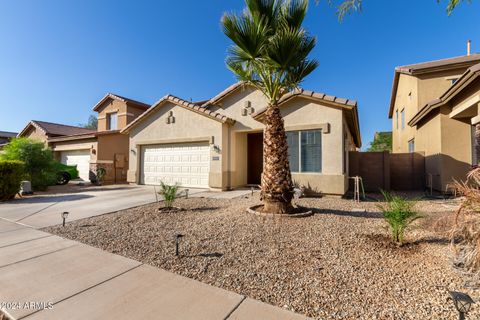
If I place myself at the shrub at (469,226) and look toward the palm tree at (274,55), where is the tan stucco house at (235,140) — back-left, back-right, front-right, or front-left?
front-right

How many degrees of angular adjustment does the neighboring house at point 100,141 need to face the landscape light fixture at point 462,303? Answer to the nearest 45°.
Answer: approximately 45° to its left

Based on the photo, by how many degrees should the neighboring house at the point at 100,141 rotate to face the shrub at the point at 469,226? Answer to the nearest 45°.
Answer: approximately 45° to its left

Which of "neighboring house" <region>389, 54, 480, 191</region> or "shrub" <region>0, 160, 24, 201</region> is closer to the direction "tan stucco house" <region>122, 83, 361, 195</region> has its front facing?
the shrub

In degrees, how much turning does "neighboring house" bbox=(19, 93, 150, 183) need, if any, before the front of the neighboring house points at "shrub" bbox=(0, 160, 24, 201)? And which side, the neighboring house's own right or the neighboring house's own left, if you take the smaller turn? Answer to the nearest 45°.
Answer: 0° — it already faces it

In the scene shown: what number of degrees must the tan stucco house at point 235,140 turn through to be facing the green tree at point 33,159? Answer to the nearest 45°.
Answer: approximately 45° to its right

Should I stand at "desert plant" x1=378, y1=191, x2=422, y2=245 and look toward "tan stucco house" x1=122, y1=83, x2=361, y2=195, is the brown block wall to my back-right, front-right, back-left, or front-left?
front-right

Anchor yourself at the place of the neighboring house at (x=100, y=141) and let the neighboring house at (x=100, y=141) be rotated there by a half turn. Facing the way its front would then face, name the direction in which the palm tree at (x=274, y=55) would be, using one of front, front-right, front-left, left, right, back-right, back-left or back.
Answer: back-right

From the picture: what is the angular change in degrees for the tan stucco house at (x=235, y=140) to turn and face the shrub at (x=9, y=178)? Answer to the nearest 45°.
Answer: approximately 45° to its right

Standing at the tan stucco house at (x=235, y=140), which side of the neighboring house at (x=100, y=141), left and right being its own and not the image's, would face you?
left

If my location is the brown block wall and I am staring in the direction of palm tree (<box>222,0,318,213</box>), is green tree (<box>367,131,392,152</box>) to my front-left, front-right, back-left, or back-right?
back-right

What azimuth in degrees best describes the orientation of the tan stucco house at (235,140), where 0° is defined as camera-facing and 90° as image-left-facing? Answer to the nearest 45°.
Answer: approximately 45°

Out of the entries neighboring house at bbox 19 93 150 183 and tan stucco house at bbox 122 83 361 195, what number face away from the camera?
0

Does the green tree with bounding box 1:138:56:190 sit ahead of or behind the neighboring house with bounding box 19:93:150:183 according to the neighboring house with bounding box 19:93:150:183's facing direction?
ahead

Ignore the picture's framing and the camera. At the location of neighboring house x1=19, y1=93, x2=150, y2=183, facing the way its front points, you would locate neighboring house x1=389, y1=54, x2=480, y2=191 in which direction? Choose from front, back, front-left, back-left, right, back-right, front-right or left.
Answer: left
